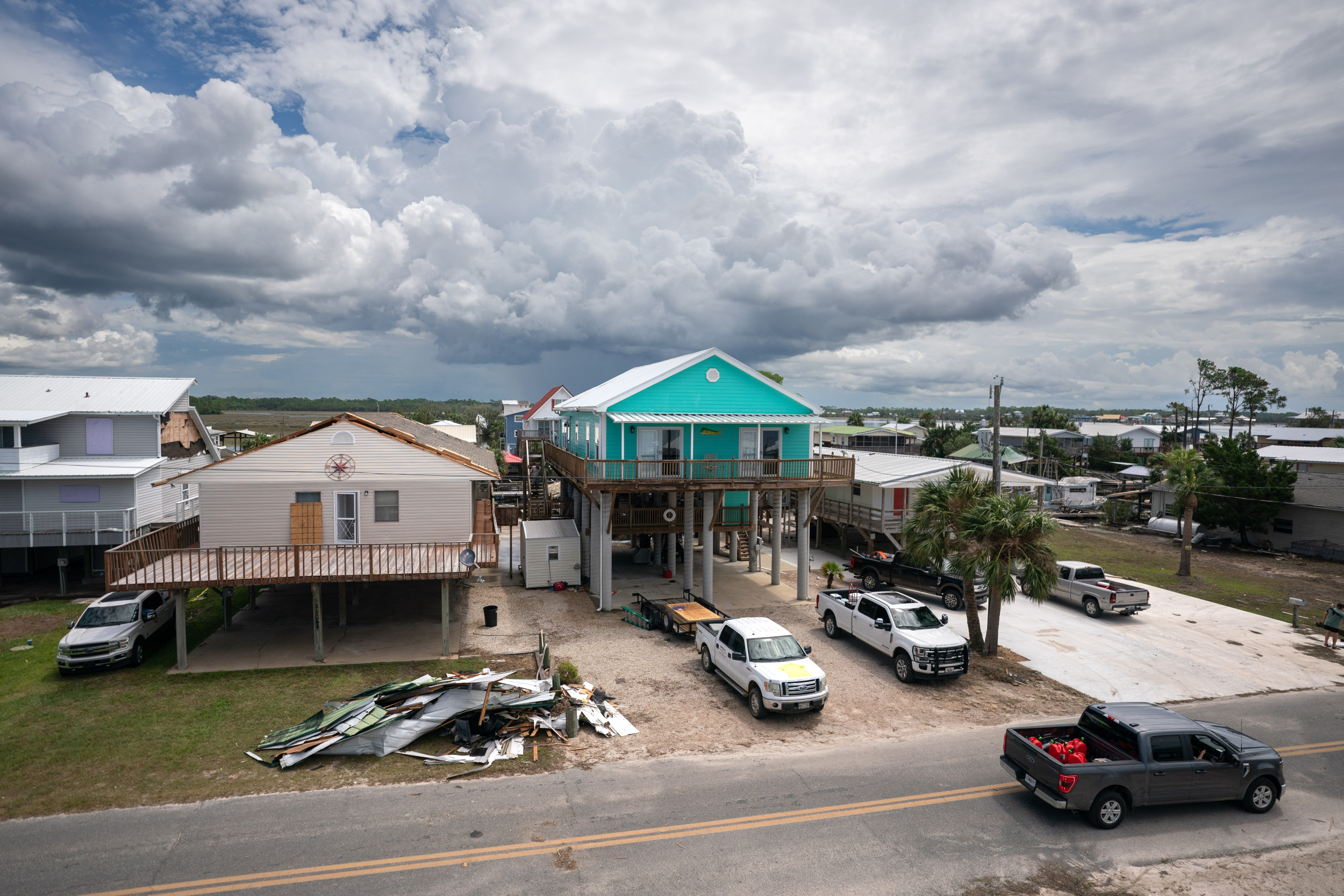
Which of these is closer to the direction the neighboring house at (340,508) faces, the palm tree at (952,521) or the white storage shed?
the palm tree

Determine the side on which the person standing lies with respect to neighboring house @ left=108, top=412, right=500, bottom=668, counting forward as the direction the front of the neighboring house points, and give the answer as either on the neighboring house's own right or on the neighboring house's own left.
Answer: on the neighboring house's own left

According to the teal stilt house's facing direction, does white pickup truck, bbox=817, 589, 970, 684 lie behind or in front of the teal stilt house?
in front

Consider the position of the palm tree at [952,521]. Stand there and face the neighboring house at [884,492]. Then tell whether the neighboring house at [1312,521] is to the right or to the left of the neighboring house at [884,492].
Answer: right

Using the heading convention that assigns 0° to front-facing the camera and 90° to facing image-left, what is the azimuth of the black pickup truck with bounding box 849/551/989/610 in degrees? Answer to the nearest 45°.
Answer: approximately 315°

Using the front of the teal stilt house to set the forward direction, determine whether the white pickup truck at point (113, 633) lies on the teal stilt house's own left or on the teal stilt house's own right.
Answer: on the teal stilt house's own right

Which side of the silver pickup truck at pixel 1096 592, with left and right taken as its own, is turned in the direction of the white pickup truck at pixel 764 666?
left

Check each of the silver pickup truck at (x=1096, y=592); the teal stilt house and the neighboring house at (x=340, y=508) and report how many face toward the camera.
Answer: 2

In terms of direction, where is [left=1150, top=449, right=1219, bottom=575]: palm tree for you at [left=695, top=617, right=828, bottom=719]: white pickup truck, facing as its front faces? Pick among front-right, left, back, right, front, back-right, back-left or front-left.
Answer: left

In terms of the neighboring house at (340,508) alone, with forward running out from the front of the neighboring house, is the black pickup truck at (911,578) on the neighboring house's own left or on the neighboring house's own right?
on the neighboring house's own left

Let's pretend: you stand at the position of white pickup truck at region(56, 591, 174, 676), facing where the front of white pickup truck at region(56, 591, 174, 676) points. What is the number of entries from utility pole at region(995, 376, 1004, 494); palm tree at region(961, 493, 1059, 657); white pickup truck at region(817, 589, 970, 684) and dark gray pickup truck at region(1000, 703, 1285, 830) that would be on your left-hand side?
4

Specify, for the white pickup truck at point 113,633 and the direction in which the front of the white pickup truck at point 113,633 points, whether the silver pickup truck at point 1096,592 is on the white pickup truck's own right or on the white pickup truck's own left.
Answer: on the white pickup truck's own left
